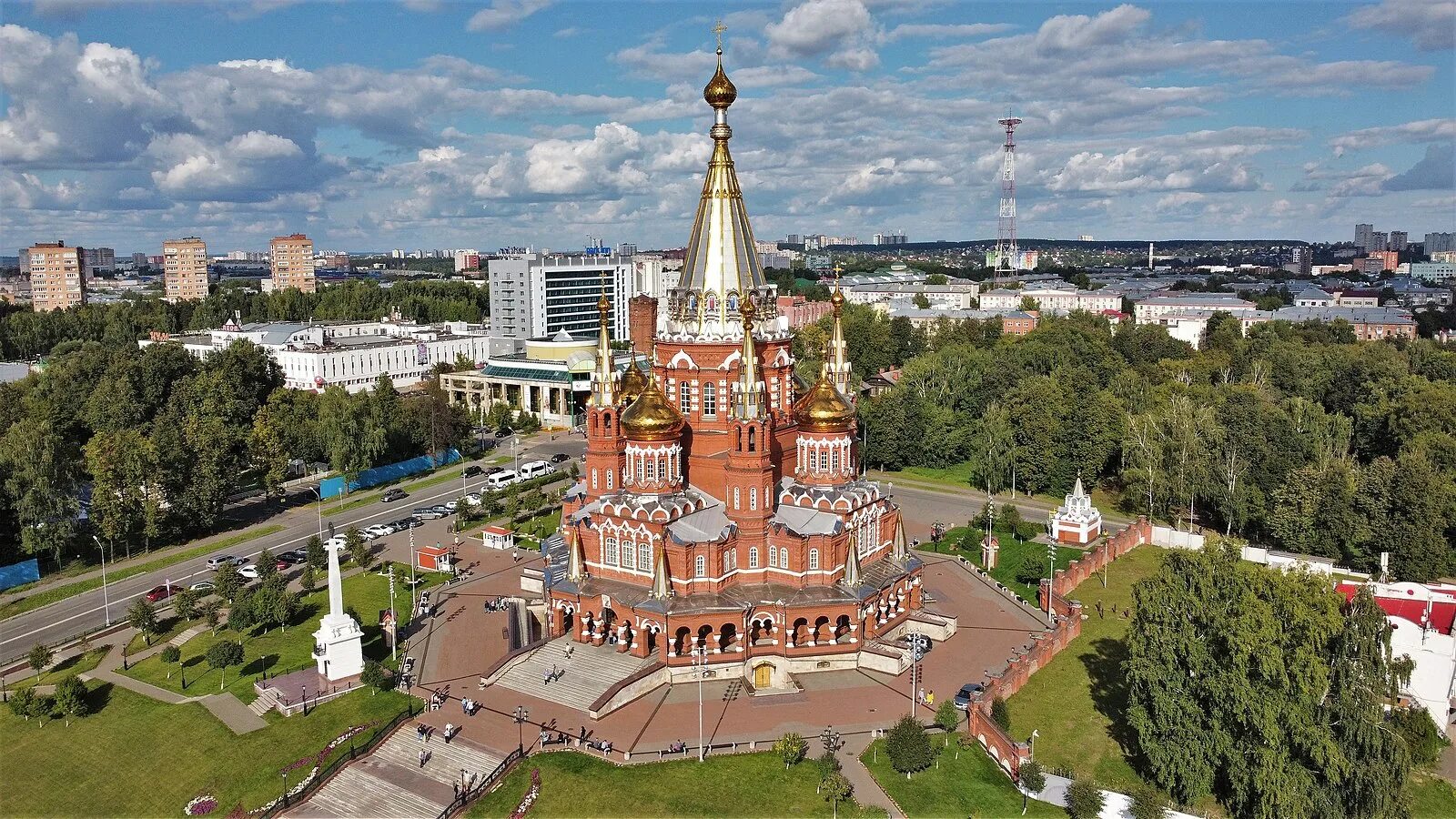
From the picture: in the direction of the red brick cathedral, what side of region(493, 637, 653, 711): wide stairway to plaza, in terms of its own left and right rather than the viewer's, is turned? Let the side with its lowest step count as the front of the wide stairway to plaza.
back

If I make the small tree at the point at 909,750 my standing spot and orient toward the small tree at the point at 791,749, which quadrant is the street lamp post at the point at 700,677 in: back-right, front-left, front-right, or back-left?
front-right

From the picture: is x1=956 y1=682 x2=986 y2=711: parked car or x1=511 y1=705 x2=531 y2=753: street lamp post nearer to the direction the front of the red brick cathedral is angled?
the street lamp post

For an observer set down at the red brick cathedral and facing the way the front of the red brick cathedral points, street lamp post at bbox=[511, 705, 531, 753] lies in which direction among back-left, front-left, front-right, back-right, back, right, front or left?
front

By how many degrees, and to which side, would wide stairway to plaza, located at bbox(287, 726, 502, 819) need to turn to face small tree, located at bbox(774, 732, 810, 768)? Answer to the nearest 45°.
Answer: approximately 135° to its left

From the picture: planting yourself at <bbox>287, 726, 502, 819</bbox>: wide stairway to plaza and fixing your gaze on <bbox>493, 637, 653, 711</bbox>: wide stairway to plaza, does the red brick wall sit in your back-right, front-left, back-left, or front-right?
front-right

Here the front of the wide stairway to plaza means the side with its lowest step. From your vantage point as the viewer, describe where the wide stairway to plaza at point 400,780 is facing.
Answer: facing the viewer and to the left of the viewer

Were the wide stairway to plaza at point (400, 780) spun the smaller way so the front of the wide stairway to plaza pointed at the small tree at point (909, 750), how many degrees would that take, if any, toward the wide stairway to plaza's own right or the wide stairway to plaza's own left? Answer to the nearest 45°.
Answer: approximately 135° to the wide stairway to plaza's own left

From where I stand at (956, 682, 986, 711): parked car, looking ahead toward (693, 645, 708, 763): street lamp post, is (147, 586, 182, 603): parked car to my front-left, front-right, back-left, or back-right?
front-right

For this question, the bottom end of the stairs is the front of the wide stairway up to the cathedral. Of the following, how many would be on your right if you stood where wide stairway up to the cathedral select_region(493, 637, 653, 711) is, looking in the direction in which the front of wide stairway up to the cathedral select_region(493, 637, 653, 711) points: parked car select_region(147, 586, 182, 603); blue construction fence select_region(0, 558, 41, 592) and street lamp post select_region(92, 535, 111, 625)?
3

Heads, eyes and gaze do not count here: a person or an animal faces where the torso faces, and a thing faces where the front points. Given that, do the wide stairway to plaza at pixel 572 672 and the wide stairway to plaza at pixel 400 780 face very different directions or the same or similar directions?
same or similar directions

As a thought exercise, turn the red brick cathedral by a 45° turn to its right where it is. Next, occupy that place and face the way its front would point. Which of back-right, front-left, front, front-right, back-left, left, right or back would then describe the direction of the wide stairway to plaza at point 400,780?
front-left

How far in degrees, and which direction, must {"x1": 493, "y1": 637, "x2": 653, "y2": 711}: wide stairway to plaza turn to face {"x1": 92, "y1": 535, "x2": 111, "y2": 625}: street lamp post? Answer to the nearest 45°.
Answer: approximately 90° to its right

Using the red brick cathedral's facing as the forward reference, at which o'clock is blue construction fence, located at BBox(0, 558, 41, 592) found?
The blue construction fence is roughly at 2 o'clock from the red brick cathedral.

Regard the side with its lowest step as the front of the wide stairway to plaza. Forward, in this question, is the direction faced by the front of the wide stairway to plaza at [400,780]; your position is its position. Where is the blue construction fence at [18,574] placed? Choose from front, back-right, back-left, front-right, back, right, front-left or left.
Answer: right

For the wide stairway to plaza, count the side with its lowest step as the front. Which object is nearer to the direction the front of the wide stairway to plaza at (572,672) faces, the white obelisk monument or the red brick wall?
the white obelisk monument

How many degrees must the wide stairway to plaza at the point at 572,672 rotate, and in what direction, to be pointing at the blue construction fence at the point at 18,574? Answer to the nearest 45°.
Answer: approximately 90° to its right

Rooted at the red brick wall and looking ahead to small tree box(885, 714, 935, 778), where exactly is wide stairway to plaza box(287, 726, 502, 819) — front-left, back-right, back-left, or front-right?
front-right

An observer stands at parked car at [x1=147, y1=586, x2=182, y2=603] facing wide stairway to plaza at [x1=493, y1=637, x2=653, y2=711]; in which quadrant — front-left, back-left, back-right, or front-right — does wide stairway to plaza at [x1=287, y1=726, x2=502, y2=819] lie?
front-right

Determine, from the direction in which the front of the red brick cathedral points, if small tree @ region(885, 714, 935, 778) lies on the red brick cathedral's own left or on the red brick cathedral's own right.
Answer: on the red brick cathedral's own left
